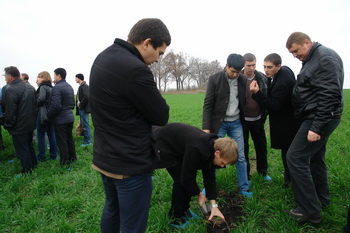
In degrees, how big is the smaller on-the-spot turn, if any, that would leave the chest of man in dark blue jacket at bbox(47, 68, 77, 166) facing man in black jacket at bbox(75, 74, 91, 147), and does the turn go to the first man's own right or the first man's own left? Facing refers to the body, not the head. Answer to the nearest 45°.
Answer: approximately 45° to the first man's own right

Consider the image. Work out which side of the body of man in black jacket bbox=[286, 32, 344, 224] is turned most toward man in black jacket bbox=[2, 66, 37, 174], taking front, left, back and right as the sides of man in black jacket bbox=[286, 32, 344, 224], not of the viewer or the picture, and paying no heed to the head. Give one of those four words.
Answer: front

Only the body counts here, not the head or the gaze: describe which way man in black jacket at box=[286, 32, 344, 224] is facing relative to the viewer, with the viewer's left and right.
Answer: facing to the left of the viewer

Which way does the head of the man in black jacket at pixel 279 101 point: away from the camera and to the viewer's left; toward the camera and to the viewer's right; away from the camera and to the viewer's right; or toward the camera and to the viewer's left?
toward the camera and to the viewer's left
